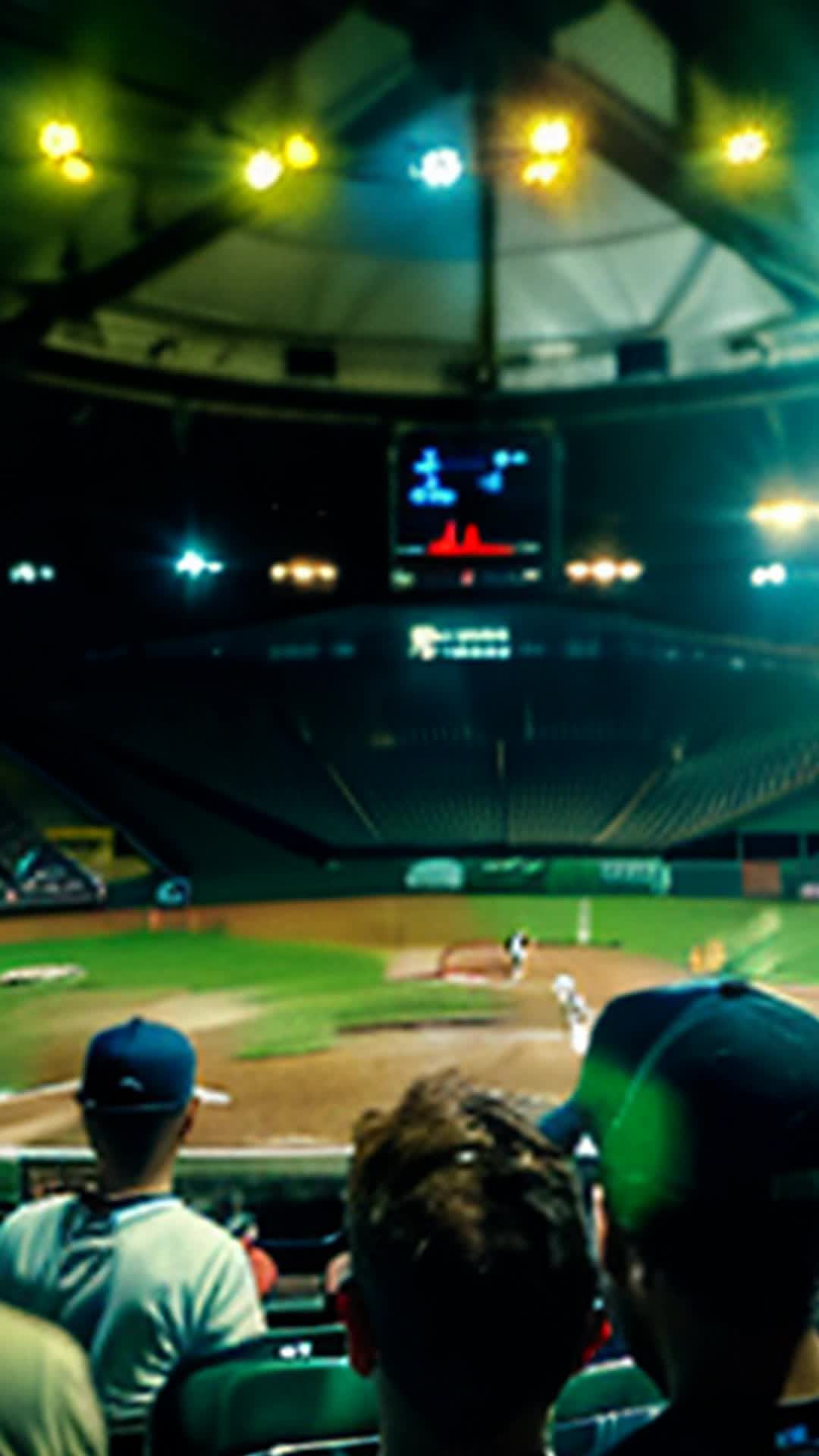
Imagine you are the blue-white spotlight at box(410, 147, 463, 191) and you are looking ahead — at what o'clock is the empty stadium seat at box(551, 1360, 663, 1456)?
The empty stadium seat is roughly at 12 o'clock from the blue-white spotlight.

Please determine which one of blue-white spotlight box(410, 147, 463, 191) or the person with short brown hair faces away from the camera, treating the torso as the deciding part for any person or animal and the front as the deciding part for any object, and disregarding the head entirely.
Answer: the person with short brown hair

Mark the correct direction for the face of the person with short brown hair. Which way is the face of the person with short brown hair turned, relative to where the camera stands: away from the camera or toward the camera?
away from the camera

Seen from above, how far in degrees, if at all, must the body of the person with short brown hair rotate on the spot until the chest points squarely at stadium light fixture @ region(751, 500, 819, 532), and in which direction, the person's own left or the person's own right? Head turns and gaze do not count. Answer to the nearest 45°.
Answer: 0° — they already face it

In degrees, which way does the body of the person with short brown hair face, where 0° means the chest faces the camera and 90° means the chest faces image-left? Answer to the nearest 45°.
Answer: approximately 180°
